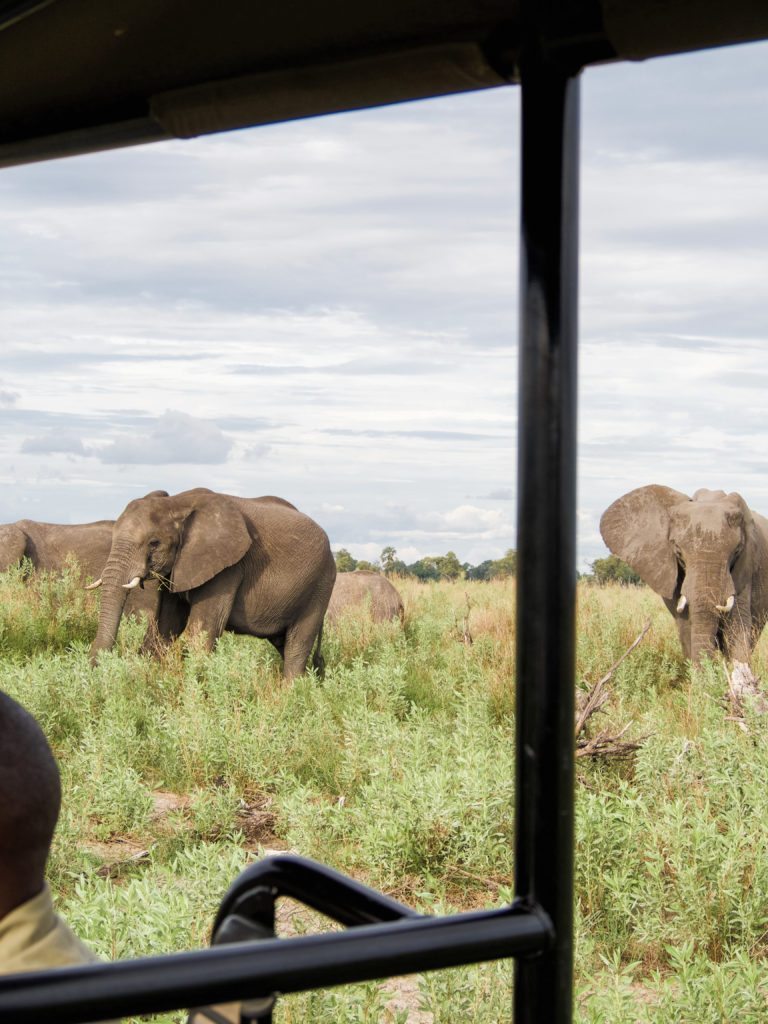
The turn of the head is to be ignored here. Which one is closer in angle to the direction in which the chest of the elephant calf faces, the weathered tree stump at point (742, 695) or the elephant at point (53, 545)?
the elephant

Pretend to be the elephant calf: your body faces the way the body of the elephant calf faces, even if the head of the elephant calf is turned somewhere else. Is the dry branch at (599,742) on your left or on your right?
on your left

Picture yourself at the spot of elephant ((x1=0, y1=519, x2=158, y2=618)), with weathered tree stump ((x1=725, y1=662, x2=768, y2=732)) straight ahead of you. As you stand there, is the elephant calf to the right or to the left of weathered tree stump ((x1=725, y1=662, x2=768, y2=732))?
left

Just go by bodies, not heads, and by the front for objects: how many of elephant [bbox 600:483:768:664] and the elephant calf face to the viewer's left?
1

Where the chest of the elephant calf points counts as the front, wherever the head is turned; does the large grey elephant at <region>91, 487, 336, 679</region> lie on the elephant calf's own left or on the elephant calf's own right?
on the elephant calf's own left

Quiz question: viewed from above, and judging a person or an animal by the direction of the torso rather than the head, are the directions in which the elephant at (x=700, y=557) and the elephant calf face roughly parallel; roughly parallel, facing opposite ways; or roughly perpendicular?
roughly perpendicular

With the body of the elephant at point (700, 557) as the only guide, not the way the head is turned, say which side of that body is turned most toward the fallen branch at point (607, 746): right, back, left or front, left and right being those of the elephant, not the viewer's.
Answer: front

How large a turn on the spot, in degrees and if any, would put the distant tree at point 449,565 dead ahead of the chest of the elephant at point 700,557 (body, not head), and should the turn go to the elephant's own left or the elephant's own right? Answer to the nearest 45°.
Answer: approximately 180°

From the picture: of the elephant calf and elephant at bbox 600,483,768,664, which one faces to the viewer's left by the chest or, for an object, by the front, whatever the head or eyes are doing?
the elephant calf

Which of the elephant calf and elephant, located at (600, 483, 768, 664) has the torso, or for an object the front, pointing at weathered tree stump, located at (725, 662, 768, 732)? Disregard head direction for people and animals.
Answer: the elephant

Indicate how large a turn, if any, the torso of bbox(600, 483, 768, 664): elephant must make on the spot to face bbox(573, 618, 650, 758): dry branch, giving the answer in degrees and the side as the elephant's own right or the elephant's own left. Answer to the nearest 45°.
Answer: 0° — it already faces it

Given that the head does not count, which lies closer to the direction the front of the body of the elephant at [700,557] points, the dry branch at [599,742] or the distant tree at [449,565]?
the dry branch

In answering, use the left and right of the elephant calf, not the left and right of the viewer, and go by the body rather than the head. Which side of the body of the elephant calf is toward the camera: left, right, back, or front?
left

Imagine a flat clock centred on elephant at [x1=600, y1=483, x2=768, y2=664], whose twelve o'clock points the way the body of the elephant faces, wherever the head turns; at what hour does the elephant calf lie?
The elephant calf is roughly at 4 o'clock from the elephant.

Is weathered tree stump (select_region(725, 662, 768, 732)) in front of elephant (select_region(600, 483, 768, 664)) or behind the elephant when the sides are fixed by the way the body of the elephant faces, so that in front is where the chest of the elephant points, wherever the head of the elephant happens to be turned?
in front

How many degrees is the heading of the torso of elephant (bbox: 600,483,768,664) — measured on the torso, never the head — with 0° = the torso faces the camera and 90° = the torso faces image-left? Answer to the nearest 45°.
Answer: approximately 0°

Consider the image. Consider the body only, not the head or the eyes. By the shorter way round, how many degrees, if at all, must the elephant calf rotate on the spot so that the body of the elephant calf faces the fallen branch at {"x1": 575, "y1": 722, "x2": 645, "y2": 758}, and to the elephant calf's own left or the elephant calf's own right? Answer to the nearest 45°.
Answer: approximately 90° to the elephant calf's own left
